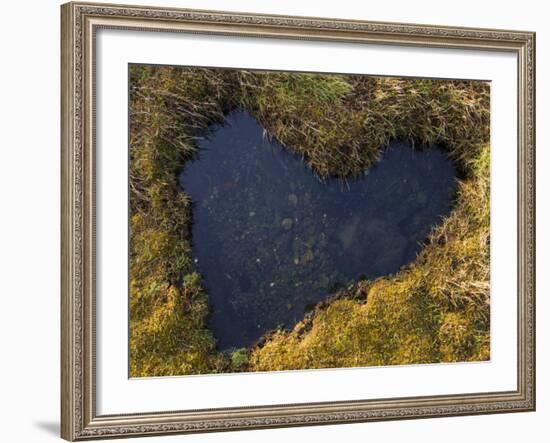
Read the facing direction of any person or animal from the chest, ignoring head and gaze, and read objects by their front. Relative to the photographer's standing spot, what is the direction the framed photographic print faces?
facing the viewer and to the right of the viewer
